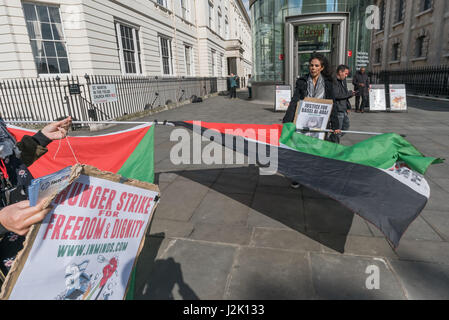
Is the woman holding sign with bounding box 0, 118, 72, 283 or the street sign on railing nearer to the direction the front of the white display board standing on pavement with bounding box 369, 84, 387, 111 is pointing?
the woman holding sign

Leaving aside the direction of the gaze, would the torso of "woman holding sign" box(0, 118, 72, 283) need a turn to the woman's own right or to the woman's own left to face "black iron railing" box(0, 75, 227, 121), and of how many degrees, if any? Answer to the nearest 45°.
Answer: approximately 135° to the woman's own left

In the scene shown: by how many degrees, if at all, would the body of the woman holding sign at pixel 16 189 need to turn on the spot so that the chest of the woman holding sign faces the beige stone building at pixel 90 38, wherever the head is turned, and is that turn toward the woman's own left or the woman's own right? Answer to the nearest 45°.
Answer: approximately 135° to the woman's own left

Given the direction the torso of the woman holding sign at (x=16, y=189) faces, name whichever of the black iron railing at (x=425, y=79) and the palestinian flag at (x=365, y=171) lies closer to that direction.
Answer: the palestinian flag

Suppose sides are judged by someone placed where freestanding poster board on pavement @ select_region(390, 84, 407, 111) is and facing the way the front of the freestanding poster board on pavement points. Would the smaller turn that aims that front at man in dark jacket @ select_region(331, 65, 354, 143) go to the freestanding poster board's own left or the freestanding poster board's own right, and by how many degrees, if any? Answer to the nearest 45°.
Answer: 0° — it already faces them

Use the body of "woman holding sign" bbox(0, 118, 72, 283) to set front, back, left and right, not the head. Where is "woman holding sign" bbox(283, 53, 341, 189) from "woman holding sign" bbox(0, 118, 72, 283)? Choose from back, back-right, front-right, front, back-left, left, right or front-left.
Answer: front-left

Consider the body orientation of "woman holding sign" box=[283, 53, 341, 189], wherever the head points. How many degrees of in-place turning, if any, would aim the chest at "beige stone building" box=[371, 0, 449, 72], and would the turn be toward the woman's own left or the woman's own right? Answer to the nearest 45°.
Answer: approximately 180°

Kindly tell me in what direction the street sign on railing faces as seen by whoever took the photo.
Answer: facing the viewer

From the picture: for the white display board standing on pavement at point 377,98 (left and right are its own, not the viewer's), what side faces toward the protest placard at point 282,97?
right

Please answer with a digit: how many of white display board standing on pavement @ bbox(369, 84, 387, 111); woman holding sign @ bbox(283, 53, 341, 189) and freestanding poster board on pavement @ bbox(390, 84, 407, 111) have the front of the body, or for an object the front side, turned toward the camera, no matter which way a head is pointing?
3

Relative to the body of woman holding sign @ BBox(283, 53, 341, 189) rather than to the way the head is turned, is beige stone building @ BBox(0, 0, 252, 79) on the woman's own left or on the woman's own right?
on the woman's own right

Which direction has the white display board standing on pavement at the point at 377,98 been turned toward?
toward the camera

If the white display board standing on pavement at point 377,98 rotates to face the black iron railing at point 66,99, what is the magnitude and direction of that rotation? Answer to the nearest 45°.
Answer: approximately 45° to its right
